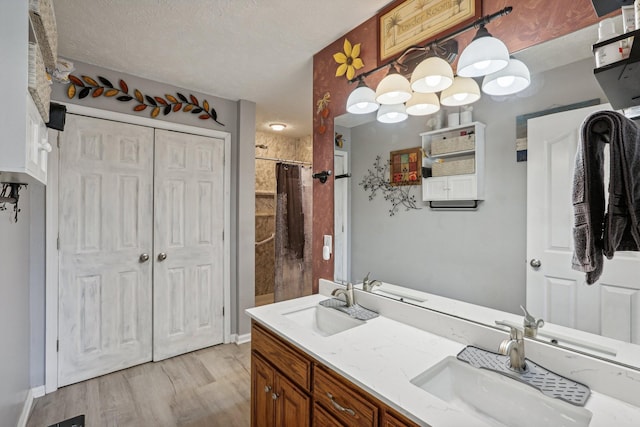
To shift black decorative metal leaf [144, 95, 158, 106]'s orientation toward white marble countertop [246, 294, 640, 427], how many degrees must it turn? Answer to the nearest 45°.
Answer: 0° — it already faces it

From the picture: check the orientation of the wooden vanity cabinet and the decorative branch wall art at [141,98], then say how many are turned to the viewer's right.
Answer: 0

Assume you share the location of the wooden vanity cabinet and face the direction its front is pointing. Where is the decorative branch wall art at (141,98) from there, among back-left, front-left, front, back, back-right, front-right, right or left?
right

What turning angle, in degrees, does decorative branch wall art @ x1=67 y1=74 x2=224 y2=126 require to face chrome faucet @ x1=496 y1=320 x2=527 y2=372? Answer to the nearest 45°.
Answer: approximately 45° to its left

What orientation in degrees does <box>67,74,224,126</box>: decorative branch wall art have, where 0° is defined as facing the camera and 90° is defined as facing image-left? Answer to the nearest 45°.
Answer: approximately 0°

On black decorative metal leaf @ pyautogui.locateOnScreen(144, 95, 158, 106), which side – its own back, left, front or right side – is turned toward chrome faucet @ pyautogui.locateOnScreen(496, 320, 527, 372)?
front

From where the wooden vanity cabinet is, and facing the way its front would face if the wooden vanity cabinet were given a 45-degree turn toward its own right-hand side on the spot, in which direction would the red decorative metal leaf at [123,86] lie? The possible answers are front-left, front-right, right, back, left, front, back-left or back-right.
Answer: front-right

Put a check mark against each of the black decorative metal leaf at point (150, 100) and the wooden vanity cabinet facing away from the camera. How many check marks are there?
0

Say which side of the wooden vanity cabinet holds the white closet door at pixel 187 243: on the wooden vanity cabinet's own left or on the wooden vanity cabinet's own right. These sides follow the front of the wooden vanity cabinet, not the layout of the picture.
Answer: on the wooden vanity cabinet's own right

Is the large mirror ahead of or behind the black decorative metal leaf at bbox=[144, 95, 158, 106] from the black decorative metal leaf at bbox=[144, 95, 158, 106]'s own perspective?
ahead
